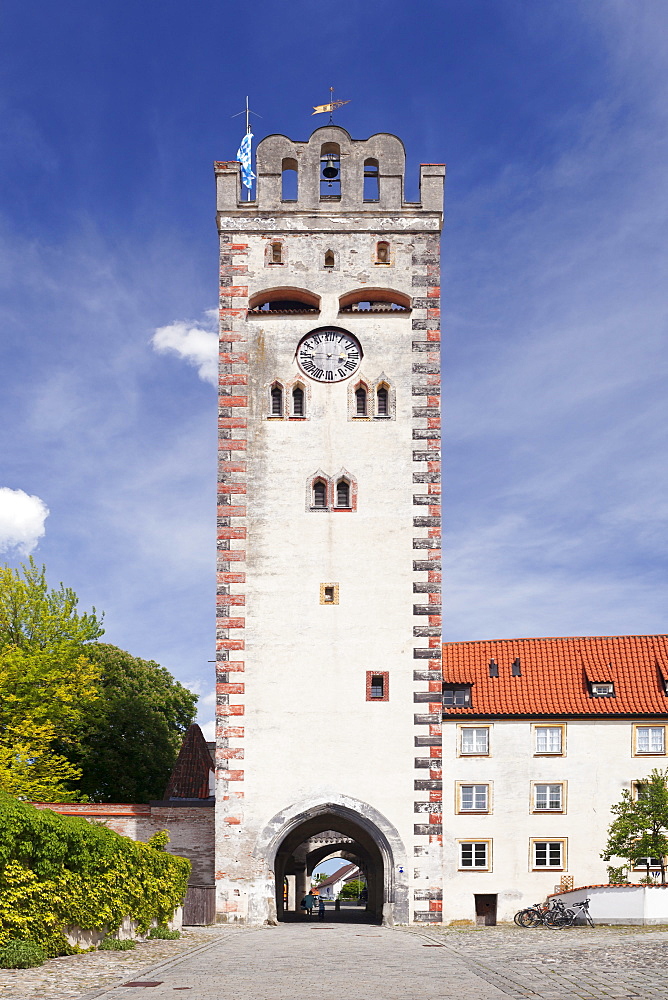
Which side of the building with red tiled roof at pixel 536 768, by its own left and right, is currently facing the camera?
front

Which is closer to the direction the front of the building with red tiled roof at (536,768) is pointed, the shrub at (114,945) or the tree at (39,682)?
the shrub

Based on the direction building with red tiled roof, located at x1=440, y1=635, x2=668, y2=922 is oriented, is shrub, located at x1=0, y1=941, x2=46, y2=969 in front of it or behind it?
in front

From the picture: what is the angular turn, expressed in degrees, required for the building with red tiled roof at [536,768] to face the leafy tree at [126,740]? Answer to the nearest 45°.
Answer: approximately 135° to its right

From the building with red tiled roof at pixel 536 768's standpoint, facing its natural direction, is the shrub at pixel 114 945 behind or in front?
in front

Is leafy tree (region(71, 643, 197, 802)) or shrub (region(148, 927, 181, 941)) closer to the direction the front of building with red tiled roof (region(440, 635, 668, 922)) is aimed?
the shrub

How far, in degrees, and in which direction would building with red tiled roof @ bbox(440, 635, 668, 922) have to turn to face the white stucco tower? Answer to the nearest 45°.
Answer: approximately 45° to its right

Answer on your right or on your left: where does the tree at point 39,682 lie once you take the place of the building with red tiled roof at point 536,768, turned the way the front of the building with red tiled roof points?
on your right
